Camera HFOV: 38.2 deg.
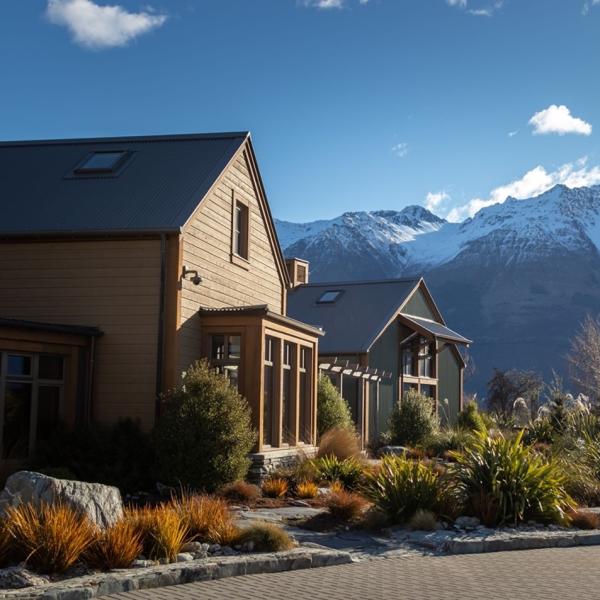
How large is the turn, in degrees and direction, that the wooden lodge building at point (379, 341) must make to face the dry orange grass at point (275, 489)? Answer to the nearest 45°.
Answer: approximately 45° to its right

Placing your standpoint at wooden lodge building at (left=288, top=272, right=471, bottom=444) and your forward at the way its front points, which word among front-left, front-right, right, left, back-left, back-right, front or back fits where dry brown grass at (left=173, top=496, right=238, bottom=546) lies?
front-right

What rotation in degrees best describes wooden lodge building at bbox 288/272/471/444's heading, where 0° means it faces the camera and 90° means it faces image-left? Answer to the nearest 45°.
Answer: approximately 315°

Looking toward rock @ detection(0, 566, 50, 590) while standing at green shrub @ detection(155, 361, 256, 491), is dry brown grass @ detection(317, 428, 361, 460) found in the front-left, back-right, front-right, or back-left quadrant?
back-left

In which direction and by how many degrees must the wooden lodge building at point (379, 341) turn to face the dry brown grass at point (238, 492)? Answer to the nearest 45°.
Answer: approximately 45° to its right

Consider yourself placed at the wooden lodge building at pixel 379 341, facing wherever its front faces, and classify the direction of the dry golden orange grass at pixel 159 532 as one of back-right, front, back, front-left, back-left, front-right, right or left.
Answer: front-right
